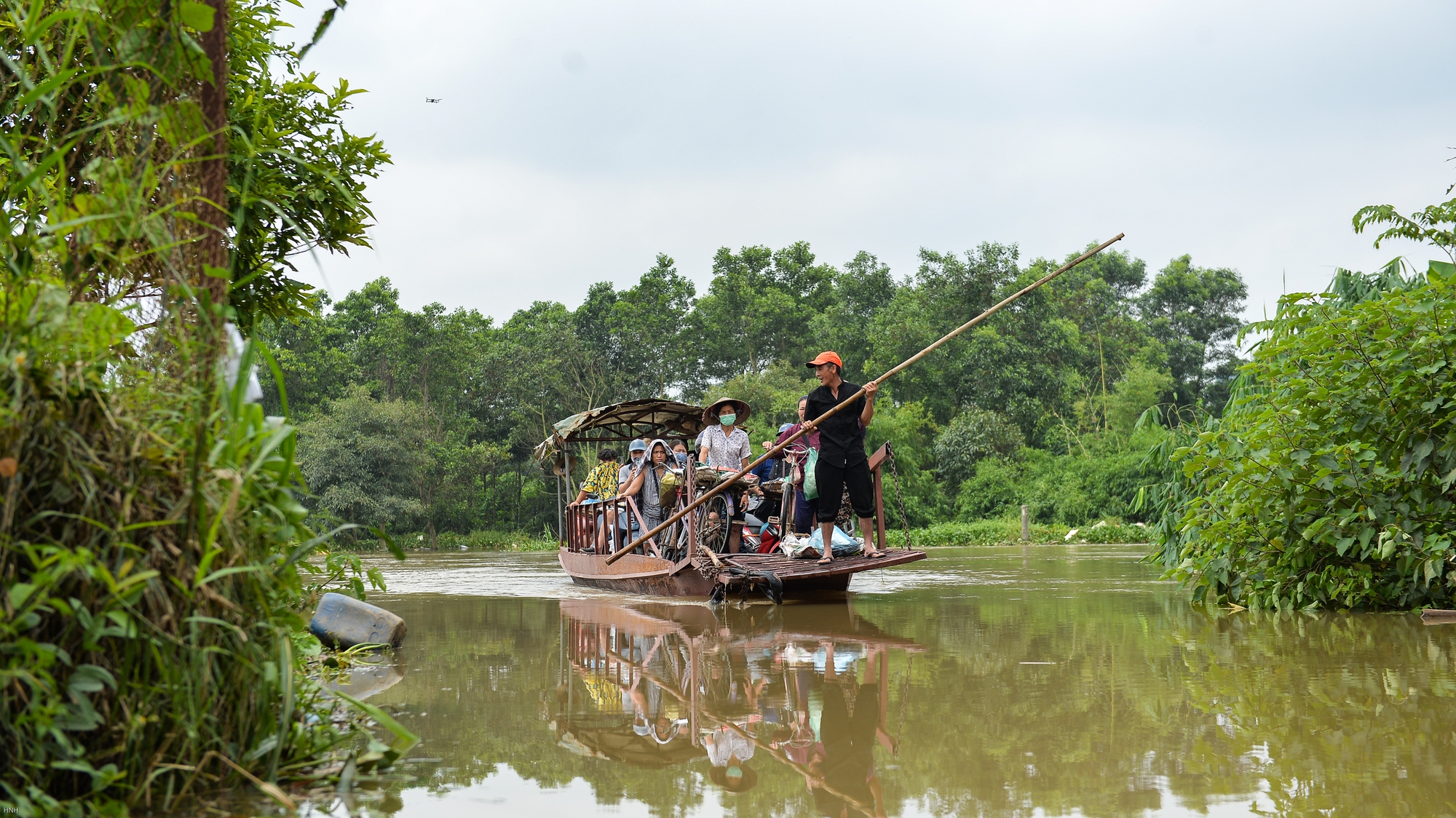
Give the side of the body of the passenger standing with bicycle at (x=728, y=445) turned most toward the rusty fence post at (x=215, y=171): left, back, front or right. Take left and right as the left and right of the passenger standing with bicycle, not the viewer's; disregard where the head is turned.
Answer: front

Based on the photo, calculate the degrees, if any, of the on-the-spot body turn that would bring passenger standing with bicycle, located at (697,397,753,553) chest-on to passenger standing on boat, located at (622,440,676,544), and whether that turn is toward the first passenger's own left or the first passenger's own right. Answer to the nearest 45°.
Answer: approximately 135° to the first passenger's own right

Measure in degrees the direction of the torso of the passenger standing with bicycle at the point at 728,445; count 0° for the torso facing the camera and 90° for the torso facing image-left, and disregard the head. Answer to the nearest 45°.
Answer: approximately 0°

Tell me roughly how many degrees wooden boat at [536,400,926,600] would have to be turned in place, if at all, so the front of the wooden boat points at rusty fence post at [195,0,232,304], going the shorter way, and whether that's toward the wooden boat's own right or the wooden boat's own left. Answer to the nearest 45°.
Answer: approximately 45° to the wooden boat's own right

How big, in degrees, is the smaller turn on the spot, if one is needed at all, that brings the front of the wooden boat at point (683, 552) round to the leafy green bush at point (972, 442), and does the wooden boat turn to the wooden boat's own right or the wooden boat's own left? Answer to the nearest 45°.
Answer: approximately 135° to the wooden boat's own left
